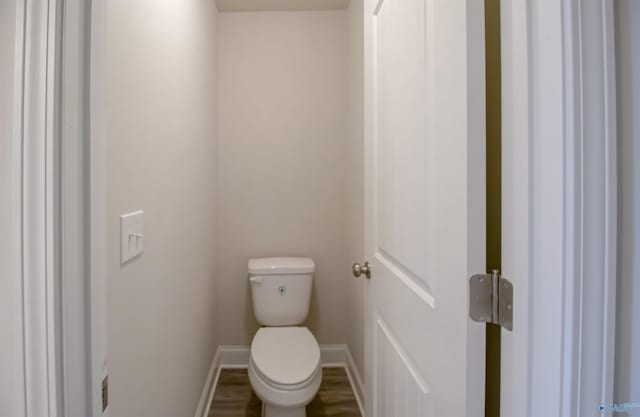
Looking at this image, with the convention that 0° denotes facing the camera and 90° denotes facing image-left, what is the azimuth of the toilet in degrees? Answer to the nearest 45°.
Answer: approximately 0°

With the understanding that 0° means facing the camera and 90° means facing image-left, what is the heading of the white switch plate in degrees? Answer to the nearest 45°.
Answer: approximately 315°

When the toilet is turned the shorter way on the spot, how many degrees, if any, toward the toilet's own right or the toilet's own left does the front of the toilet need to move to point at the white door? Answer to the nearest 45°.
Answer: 0° — it already faces it
